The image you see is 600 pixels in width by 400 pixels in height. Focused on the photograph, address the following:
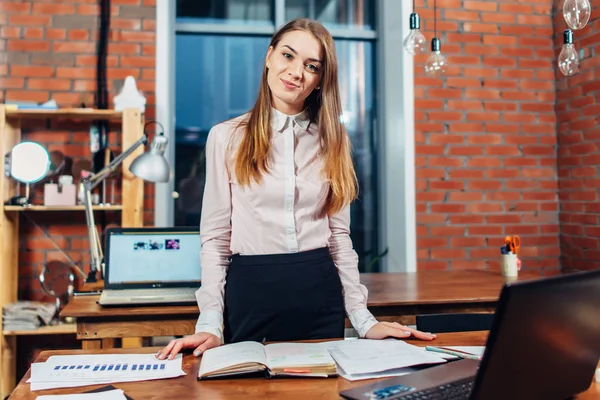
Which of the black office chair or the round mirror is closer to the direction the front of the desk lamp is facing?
the black office chair

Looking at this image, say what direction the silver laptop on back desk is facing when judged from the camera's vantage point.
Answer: facing the viewer

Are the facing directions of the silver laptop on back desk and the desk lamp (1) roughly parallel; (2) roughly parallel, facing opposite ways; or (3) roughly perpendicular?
roughly perpendicular

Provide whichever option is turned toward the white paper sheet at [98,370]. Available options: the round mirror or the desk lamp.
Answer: the round mirror

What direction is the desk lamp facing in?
to the viewer's right

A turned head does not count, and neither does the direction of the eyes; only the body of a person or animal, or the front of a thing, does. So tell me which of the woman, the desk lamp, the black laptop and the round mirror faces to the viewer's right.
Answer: the desk lamp

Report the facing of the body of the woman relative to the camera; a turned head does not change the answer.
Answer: toward the camera

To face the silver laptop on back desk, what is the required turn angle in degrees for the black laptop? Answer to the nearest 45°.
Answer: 0° — it already faces it

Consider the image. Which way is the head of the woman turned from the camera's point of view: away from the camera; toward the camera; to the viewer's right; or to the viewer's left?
toward the camera

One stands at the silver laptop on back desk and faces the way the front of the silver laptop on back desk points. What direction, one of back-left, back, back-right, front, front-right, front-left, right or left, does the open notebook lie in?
front

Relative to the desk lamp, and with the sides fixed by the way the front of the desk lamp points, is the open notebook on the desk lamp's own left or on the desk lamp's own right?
on the desk lamp's own right

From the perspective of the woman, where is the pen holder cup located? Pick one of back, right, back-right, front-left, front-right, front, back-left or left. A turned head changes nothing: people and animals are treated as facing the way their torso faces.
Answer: back-left

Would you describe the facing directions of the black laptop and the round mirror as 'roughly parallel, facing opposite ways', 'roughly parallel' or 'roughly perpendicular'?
roughly parallel, facing opposite ways

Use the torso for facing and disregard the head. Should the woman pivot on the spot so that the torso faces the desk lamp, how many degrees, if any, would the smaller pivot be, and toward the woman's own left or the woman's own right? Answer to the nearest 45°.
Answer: approximately 135° to the woman's own right

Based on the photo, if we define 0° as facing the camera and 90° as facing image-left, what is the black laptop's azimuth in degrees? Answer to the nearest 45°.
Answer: approximately 135°
